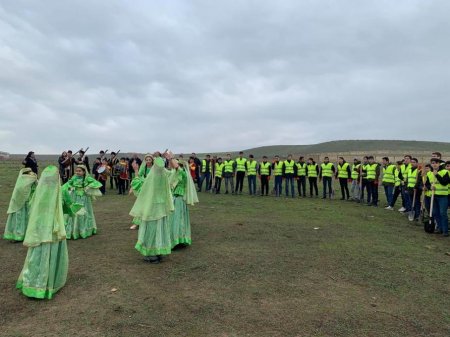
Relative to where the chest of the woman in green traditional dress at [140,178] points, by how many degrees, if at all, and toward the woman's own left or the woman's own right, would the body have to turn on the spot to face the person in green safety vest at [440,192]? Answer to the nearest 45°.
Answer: approximately 90° to the woman's own left

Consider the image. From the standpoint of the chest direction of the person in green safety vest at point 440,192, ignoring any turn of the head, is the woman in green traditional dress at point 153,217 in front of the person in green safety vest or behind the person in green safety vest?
in front

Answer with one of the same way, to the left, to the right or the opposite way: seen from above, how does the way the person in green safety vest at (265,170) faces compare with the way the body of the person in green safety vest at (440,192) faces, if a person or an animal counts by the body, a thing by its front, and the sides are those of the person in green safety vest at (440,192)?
to the left

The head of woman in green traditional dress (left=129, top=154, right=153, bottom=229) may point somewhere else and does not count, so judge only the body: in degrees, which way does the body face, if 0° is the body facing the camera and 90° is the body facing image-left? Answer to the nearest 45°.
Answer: approximately 0°

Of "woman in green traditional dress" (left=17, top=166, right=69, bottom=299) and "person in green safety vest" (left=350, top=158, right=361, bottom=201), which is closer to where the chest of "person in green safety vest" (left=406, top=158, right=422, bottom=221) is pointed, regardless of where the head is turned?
the woman in green traditional dress

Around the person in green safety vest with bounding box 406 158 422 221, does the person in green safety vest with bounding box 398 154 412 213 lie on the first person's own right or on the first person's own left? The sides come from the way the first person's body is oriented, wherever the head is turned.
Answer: on the first person's own right

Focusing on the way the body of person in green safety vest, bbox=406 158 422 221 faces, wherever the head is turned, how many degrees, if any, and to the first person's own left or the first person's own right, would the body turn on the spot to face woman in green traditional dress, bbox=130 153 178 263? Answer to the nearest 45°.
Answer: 0° — they already face them

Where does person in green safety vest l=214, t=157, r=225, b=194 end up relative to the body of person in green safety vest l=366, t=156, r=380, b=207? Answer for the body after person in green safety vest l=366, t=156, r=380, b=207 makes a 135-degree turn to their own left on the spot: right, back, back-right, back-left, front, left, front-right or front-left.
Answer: back

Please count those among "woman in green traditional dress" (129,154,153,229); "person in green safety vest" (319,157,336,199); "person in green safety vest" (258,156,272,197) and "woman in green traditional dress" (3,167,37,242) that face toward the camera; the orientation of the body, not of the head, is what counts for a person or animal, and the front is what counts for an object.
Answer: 3

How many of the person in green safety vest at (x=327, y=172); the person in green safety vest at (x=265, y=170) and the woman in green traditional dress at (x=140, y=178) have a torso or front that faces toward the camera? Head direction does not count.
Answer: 3
